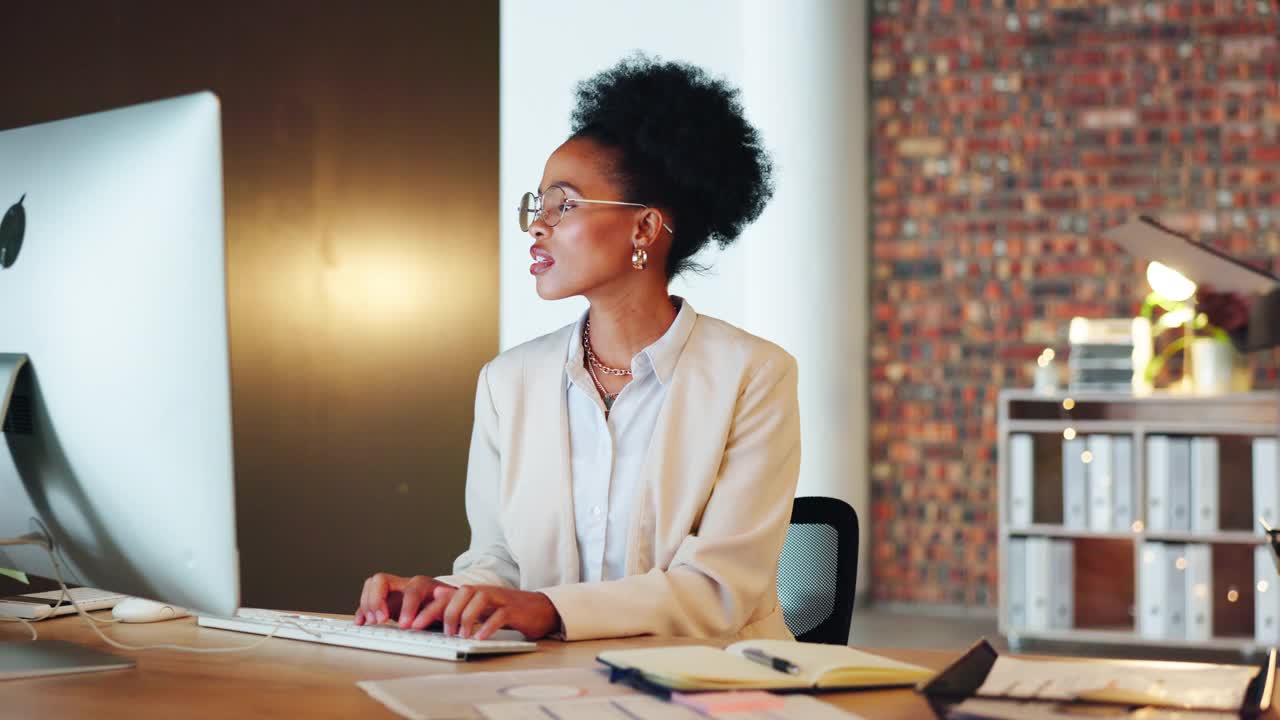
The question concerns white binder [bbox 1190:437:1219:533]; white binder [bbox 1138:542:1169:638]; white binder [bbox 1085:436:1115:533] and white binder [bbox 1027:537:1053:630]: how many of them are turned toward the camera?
4

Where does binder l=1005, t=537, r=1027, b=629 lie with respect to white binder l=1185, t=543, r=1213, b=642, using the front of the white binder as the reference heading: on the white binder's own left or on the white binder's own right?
on the white binder's own right

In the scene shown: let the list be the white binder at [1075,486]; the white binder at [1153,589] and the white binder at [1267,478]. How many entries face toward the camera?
3

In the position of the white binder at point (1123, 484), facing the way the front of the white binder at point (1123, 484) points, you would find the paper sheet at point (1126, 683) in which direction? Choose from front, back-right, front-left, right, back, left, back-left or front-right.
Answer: front

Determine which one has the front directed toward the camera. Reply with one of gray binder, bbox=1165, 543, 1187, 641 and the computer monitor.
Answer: the gray binder

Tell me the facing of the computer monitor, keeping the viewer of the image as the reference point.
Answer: facing away from the viewer and to the right of the viewer

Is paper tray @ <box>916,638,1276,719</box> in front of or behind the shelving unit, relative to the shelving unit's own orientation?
in front

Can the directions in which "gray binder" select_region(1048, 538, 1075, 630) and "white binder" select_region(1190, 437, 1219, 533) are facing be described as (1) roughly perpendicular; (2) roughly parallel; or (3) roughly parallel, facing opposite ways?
roughly parallel

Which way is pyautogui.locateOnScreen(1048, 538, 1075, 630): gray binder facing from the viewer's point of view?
toward the camera

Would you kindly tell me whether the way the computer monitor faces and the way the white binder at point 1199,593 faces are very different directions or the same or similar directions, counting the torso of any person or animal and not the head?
very different directions

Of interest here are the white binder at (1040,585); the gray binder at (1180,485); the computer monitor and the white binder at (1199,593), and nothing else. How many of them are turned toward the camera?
3

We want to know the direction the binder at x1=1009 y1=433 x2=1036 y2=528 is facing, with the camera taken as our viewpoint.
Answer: facing the viewer

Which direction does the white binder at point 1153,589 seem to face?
toward the camera

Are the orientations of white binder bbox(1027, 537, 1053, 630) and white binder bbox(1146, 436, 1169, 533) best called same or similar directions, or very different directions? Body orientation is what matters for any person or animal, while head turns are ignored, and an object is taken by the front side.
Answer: same or similar directions

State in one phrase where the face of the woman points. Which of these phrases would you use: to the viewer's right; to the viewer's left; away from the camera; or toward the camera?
to the viewer's left

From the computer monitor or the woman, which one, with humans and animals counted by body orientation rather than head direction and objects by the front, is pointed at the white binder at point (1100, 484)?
the computer monitor
